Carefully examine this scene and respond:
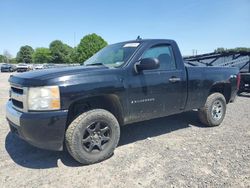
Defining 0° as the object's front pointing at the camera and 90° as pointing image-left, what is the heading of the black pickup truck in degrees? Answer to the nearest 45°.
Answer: approximately 45°
